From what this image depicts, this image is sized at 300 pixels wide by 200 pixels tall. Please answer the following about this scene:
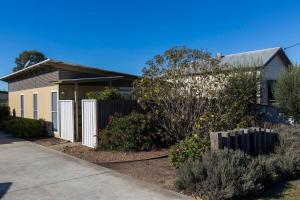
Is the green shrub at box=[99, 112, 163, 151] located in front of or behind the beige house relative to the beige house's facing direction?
in front

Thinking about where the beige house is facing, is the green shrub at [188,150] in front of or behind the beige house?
in front

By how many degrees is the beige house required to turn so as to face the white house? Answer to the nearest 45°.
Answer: approximately 45° to its left

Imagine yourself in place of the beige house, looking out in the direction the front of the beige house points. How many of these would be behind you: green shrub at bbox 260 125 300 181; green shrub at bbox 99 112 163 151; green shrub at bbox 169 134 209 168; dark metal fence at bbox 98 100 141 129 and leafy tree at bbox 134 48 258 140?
0

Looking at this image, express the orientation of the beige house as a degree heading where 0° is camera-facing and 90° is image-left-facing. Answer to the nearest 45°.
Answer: approximately 315°
